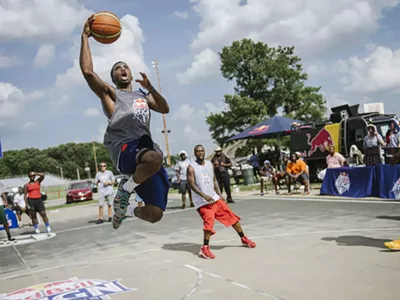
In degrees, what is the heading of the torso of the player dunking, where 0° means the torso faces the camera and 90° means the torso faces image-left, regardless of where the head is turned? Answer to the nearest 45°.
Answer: approximately 315°

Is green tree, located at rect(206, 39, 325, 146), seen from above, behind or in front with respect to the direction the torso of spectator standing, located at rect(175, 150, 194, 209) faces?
behind

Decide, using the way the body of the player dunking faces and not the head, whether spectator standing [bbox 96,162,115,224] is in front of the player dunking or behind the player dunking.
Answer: behind

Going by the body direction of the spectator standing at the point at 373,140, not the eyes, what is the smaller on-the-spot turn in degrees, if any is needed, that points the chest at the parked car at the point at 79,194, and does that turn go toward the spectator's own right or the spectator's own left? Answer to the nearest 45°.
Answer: approximately 90° to the spectator's own right

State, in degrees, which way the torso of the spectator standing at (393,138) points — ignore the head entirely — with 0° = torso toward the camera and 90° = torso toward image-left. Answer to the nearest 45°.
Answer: approximately 45°
